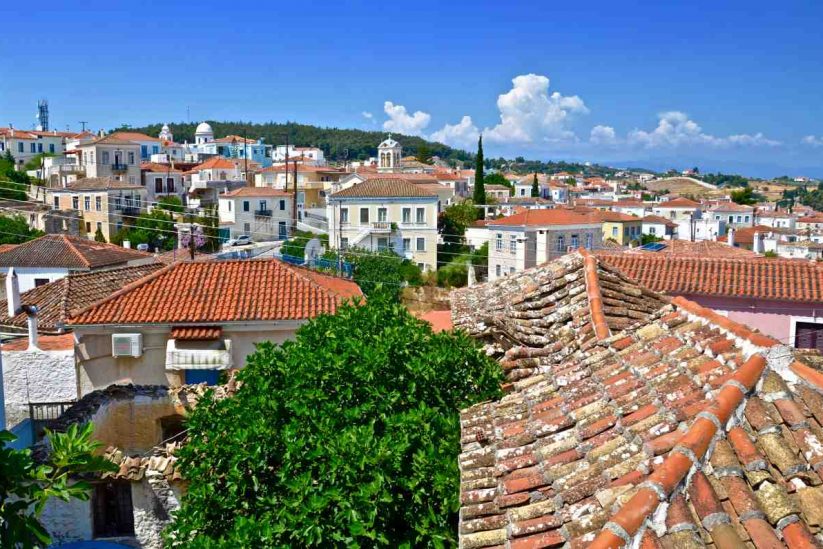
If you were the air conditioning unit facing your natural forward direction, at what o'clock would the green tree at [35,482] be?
The green tree is roughly at 12 o'clock from the air conditioning unit.

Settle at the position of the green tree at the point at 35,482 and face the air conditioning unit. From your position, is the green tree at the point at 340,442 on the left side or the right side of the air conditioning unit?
right

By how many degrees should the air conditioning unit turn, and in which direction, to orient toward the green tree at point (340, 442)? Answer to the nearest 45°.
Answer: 0° — it already faces it

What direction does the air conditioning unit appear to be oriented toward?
toward the camera
